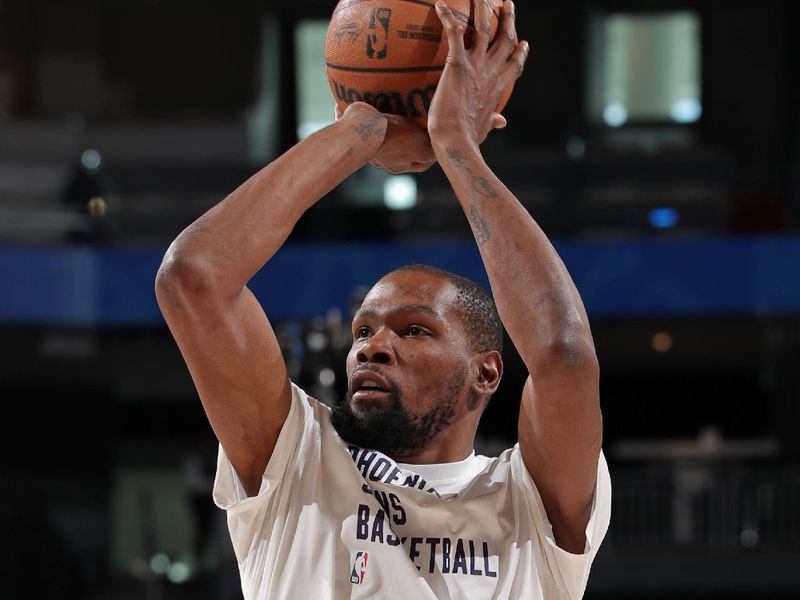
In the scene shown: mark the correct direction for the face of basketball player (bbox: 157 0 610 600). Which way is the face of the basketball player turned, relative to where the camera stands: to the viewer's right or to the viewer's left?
to the viewer's left

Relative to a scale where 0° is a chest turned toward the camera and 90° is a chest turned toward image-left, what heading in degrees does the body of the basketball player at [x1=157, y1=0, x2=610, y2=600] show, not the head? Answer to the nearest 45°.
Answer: approximately 0°
